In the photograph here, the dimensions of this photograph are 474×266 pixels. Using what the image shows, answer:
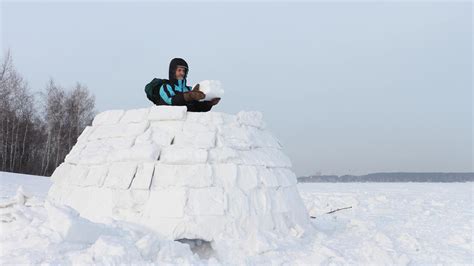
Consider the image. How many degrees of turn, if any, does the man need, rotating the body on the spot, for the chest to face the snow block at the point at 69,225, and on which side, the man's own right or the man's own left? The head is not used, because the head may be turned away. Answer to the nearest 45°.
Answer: approximately 45° to the man's own right
